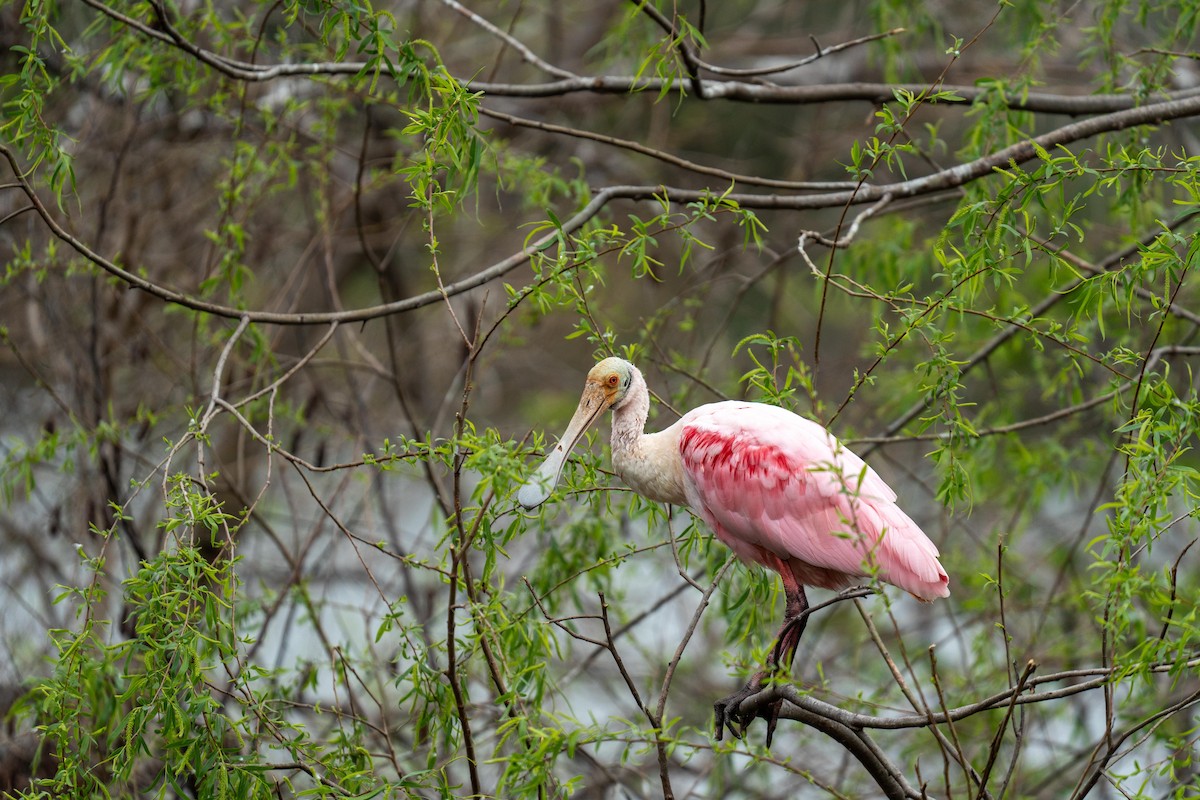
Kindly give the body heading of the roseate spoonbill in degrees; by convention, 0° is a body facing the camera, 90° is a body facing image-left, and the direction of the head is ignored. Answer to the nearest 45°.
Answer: approximately 90°
